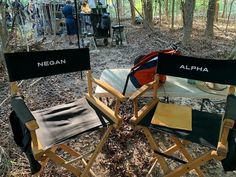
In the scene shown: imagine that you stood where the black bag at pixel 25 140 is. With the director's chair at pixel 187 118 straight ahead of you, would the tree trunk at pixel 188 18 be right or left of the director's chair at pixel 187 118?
left

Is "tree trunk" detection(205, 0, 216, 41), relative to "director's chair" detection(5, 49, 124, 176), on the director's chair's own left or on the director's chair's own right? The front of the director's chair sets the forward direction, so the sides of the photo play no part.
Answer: on the director's chair's own left

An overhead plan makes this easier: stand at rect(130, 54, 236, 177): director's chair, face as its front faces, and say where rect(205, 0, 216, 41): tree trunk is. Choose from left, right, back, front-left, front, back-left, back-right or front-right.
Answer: back-right

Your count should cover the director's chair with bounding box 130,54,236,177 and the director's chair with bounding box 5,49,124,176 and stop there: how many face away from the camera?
0

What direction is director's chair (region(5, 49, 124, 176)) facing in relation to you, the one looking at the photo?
facing the viewer and to the right of the viewer

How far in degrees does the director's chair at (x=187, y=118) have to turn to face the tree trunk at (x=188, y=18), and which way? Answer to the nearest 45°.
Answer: approximately 135° to its right

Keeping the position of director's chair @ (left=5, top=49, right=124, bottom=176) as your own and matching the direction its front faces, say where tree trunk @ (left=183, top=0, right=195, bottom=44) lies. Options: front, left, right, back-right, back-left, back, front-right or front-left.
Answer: left
